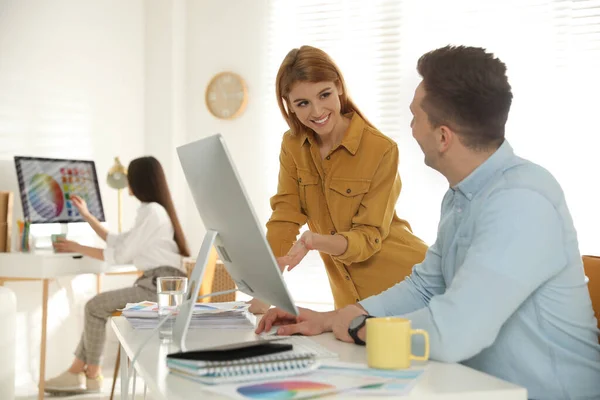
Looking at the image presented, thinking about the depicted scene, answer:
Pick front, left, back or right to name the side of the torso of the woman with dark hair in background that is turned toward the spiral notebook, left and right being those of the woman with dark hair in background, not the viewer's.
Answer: left

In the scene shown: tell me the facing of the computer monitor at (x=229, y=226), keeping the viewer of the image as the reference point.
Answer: facing away from the viewer and to the right of the viewer

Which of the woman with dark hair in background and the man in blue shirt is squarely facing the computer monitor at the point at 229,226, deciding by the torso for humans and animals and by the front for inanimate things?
the man in blue shirt

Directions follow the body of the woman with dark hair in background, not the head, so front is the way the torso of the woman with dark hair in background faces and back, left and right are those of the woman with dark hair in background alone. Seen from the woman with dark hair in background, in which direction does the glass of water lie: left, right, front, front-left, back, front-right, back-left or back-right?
left

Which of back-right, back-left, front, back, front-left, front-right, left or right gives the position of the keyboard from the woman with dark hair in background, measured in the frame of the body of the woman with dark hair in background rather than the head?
left

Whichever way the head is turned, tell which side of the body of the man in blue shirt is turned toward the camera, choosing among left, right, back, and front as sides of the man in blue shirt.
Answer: left

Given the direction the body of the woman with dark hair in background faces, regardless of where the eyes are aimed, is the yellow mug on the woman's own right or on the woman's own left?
on the woman's own left

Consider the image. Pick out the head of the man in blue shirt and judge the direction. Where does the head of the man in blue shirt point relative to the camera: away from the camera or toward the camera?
away from the camera

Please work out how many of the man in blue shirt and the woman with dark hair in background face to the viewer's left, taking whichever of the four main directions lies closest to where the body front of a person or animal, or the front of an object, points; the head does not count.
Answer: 2

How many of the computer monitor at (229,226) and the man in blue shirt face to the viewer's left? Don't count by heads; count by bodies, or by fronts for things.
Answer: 1

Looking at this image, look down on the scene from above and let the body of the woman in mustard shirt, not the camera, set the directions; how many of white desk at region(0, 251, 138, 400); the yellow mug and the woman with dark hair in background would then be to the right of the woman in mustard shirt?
2

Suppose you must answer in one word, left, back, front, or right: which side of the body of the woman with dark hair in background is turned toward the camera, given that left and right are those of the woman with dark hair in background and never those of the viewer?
left

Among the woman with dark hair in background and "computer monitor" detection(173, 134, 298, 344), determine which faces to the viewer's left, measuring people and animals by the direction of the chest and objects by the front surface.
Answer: the woman with dark hair in background

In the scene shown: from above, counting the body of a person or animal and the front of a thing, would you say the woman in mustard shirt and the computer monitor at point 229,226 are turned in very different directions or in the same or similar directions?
very different directions

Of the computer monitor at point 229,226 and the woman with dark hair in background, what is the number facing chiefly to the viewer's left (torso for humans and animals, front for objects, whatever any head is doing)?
1

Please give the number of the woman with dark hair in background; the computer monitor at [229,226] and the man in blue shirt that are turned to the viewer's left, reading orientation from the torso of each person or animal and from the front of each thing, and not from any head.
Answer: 2

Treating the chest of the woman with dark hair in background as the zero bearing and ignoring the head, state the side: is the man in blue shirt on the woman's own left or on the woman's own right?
on the woman's own left
